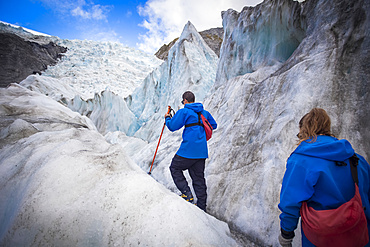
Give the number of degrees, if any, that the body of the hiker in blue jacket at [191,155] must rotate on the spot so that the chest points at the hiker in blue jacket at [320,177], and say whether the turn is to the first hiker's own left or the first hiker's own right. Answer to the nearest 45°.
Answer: approximately 180°

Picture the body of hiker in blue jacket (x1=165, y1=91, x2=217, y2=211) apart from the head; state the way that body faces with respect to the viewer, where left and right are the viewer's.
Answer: facing away from the viewer and to the left of the viewer
